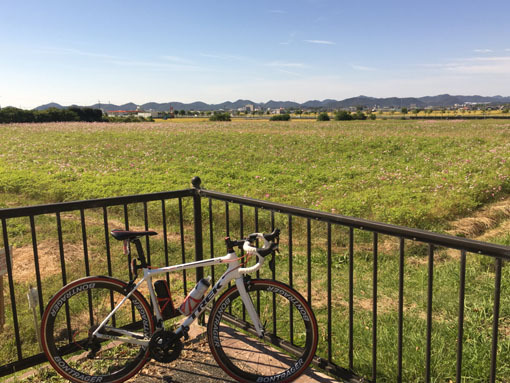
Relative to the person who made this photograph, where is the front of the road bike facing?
facing to the right of the viewer
